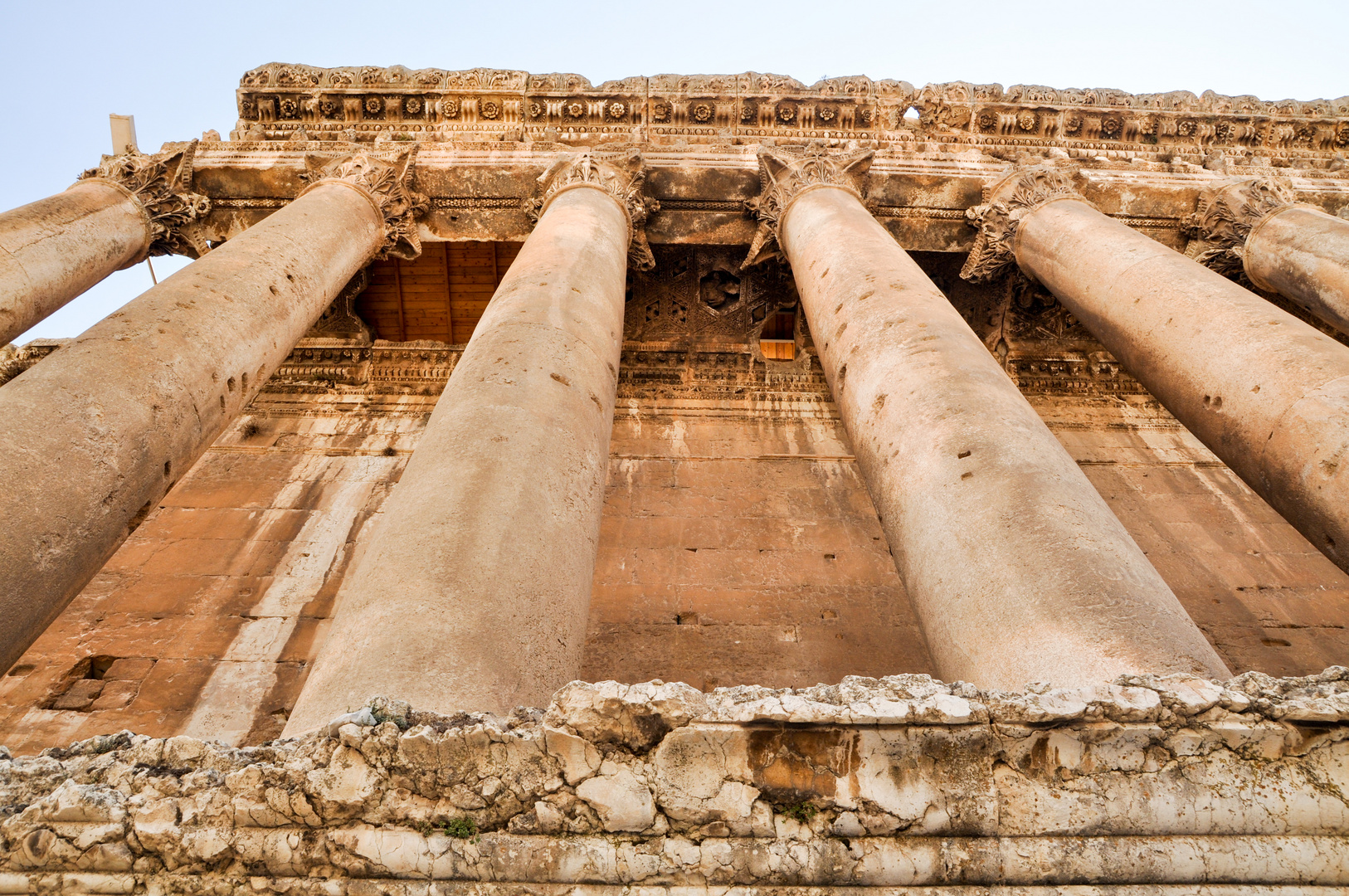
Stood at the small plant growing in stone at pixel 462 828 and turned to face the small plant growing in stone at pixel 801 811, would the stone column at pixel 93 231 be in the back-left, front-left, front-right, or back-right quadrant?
back-left

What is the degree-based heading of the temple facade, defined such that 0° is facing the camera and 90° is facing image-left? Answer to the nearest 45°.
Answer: approximately 0°

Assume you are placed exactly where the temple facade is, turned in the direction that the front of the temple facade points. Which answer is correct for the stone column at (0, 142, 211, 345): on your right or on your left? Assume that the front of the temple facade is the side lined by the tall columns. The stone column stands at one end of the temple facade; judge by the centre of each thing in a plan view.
on your right
